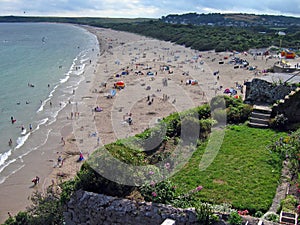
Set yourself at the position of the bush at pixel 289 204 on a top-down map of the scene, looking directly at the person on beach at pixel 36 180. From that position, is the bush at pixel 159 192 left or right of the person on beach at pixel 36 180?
left

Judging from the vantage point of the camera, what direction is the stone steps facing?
facing the viewer

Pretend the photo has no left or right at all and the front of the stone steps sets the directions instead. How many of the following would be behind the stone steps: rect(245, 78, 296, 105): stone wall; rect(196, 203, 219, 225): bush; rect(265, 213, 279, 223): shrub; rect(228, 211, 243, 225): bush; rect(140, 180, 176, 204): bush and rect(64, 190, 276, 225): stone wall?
1

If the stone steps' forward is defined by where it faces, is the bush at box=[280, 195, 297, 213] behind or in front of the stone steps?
in front

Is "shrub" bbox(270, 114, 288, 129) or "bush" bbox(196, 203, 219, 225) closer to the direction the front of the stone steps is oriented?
the bush

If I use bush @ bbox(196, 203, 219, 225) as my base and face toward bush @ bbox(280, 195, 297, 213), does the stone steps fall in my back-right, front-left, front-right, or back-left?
front-left

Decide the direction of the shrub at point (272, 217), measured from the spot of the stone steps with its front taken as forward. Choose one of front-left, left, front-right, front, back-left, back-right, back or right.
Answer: front

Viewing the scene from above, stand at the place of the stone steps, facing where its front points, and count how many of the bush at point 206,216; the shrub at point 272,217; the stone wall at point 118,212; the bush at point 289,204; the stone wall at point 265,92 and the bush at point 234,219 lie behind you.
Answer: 1

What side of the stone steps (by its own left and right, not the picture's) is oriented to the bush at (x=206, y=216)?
front

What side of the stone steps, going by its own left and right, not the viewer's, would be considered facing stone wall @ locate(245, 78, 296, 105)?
back

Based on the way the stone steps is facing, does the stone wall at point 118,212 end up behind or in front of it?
in front

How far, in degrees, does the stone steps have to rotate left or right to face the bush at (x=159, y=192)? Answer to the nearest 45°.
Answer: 0° — it already faces it

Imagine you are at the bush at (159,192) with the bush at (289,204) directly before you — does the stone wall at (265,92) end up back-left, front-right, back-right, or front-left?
front-left

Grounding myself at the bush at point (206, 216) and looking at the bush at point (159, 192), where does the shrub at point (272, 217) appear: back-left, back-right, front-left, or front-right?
back-right

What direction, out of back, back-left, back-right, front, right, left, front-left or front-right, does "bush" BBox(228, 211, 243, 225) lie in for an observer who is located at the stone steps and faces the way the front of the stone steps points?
front

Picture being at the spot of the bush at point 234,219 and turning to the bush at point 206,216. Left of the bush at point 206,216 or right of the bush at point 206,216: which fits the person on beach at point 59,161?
right
